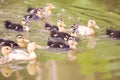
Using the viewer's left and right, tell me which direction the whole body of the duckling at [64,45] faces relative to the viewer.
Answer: facing to the right of the viewer

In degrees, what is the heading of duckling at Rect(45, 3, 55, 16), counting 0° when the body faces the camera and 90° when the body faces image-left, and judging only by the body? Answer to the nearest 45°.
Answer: approximately 270°

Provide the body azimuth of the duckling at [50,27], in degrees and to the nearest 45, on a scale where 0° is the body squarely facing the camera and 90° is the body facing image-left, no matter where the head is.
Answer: approximately 270°
